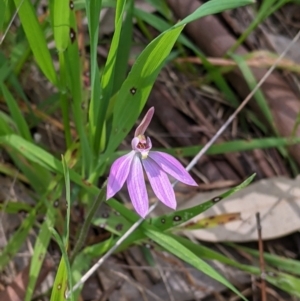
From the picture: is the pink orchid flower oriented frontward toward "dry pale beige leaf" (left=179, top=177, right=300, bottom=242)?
no

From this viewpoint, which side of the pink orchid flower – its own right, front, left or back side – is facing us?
front
